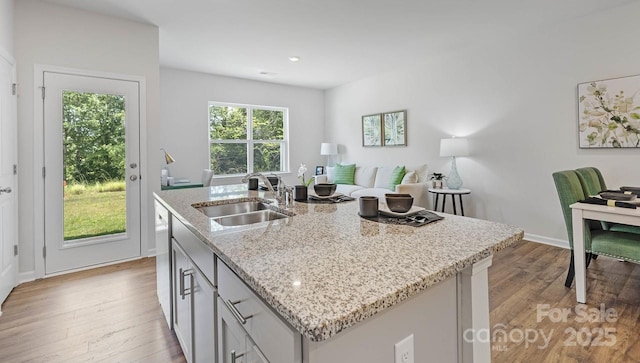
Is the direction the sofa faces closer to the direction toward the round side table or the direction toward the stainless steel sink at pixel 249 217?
the stainless steel sink

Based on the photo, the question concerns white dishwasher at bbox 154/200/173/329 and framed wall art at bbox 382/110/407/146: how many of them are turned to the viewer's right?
0

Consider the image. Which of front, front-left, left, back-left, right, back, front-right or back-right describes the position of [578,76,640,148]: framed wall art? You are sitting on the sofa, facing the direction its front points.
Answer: left

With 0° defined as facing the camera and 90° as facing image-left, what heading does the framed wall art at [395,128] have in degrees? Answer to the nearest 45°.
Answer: approximately 45°

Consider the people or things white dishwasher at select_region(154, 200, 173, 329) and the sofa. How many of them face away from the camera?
0

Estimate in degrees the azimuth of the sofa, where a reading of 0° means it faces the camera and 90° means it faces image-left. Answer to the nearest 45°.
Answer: approximately 45°

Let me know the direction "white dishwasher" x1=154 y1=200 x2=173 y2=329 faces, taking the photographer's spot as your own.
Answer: facing to the left of the viewer

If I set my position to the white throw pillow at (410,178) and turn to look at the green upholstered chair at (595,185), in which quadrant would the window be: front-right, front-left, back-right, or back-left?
back-right

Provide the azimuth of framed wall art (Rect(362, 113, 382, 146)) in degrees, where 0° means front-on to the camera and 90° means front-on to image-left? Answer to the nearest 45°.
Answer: approximately 45°
